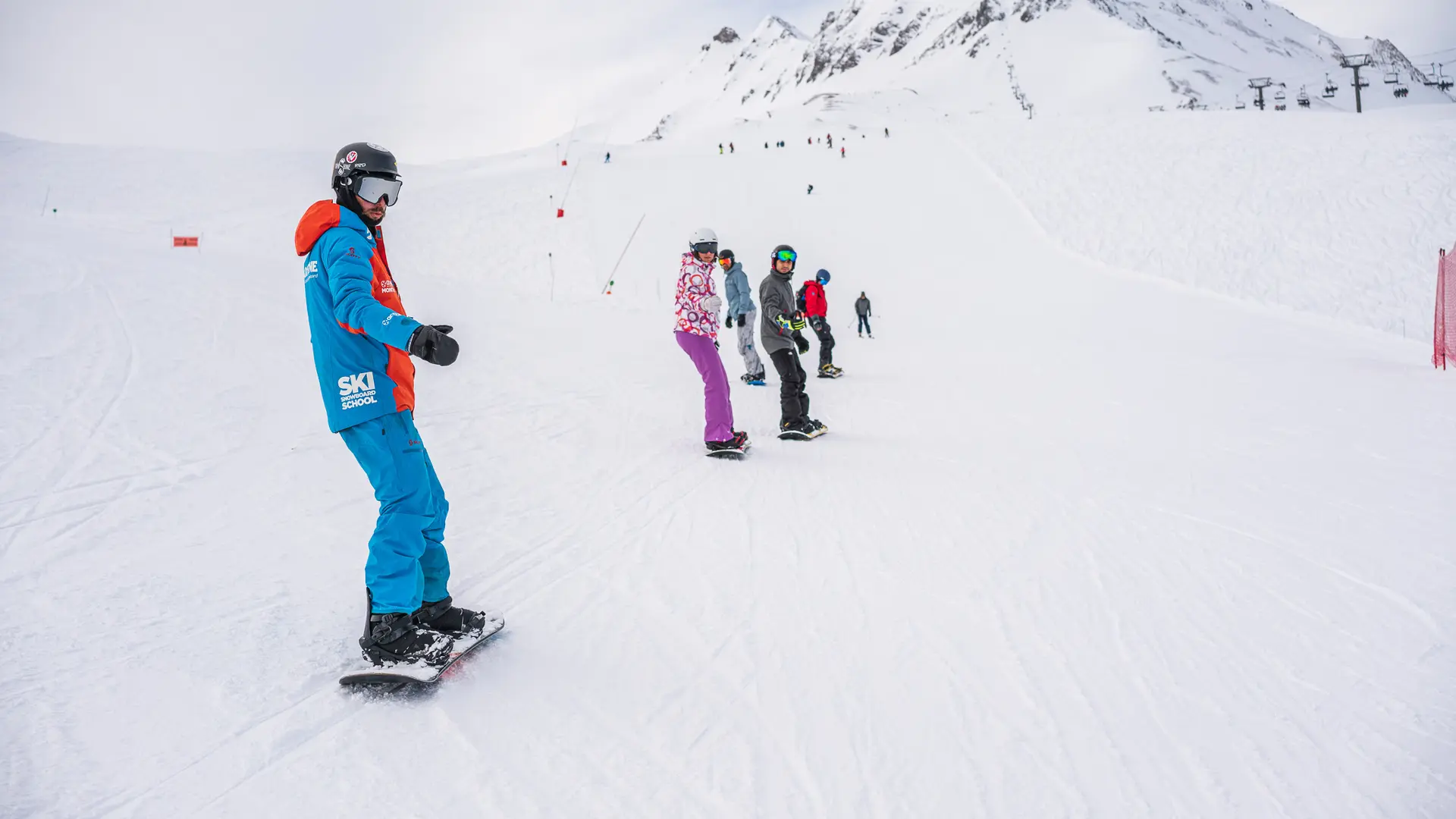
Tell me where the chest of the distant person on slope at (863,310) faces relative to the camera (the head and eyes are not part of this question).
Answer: toward the camera

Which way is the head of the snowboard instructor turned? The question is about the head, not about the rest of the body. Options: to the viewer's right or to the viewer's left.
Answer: to the viewer's right

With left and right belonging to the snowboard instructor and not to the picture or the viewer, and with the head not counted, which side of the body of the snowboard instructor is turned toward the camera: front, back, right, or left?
right
